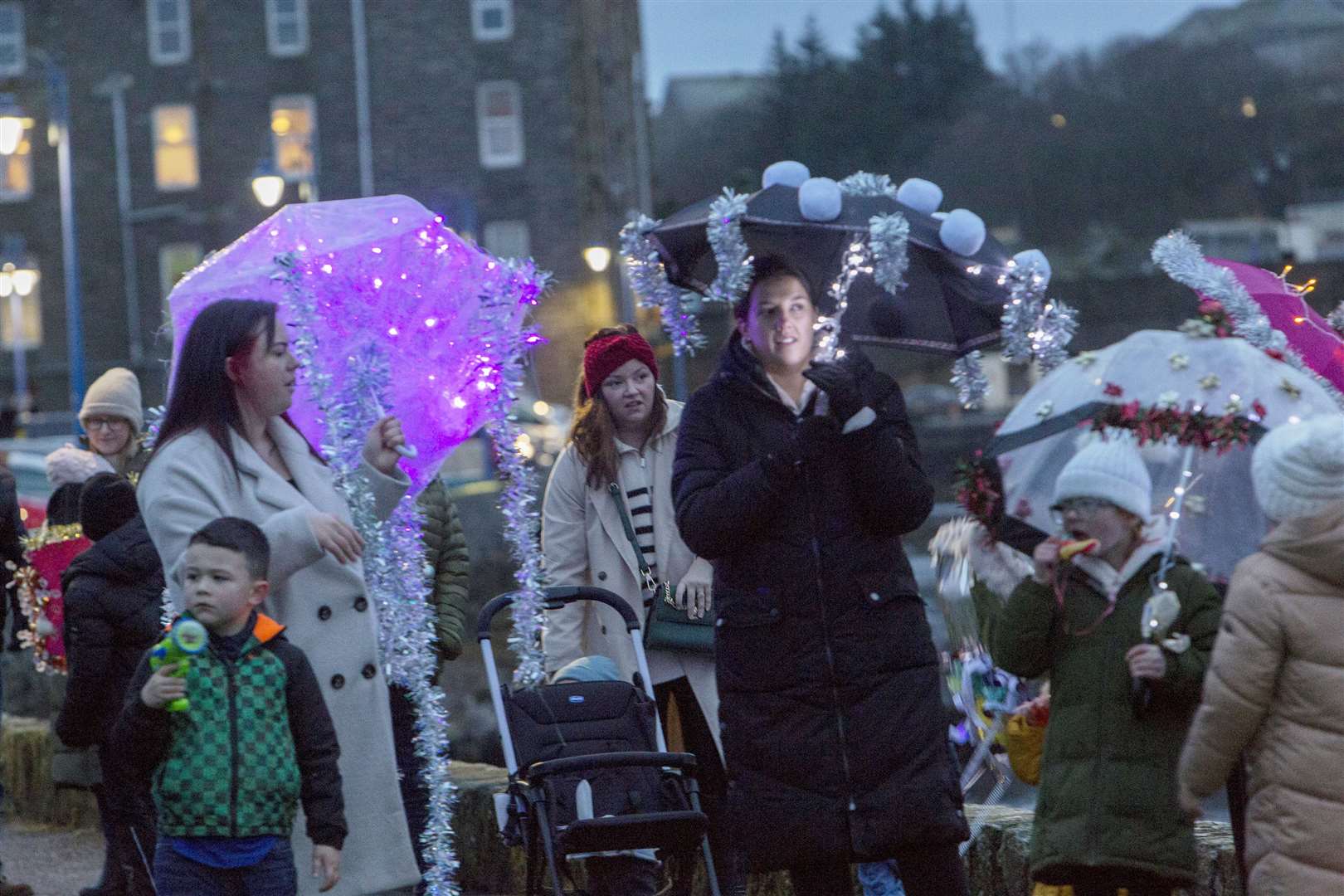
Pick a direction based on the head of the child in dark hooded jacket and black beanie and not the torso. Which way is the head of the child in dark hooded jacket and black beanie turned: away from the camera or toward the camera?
away from the camera

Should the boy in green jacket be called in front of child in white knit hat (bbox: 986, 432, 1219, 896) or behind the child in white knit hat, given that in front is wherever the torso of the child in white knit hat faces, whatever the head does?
in front

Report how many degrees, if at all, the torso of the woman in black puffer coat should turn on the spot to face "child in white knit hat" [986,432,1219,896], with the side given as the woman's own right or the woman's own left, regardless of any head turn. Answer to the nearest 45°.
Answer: approximately 90° to the woman's own left

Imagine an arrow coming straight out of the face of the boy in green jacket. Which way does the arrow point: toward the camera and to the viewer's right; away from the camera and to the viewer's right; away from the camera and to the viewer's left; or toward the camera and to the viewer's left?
toward the camera and to the viewer's left

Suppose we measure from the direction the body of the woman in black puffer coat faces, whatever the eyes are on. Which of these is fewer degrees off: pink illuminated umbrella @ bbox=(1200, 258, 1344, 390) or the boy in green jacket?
the boy in green jacket

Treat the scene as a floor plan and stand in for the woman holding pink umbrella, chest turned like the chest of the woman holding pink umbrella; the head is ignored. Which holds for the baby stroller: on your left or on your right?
on your left

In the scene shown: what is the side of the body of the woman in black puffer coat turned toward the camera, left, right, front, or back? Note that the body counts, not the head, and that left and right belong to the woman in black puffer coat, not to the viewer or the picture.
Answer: front

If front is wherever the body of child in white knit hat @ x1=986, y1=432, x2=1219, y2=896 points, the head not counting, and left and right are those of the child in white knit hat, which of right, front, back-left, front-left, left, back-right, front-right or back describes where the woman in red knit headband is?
right

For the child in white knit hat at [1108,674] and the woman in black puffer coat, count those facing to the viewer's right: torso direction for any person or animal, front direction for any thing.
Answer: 0

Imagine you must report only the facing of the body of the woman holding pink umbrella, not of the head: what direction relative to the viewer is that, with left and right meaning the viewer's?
facing the viewer and to the right of the viewer

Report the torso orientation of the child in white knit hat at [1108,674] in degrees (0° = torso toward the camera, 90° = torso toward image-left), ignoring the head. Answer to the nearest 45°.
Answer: approximately 45°

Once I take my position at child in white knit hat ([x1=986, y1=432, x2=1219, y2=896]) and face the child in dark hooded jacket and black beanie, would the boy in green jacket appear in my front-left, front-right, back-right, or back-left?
front-left

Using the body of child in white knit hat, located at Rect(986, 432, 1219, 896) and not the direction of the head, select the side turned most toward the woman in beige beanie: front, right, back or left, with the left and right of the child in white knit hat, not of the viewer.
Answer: right
